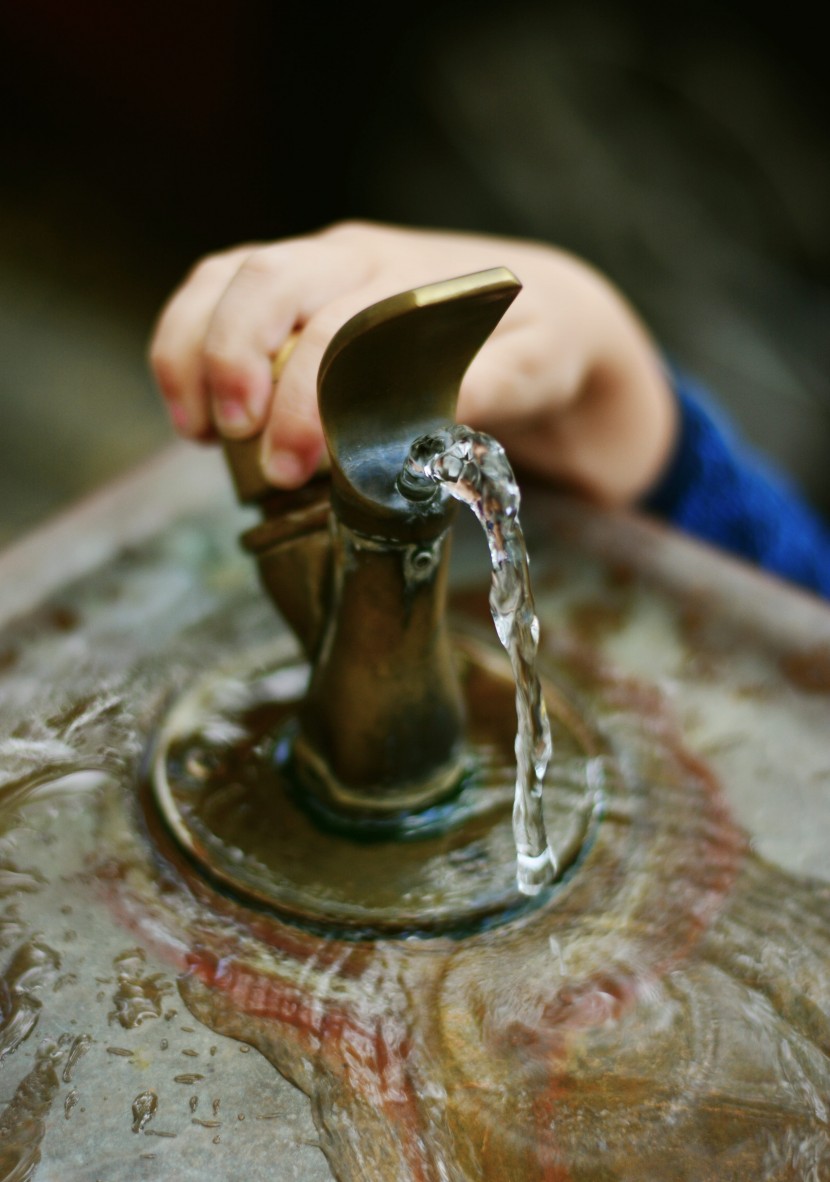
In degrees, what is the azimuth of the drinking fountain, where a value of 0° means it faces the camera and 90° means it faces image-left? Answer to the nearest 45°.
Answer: approximately 315°
